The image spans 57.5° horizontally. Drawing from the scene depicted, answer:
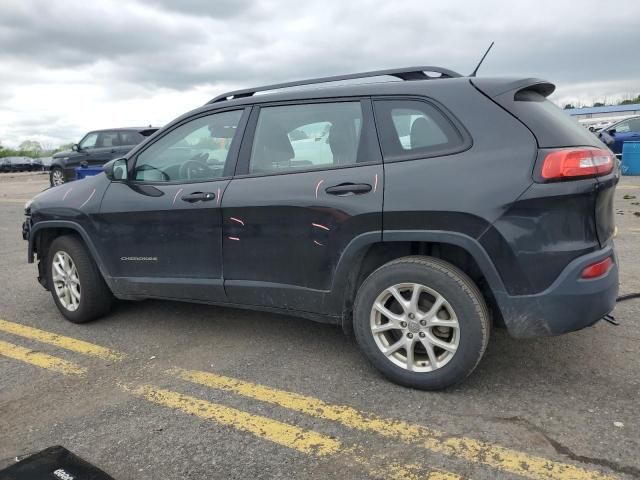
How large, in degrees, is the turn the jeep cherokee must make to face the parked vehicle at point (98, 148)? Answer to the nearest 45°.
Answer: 0° — it already faces it

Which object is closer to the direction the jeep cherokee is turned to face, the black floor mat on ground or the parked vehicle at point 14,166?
the parked vehicle

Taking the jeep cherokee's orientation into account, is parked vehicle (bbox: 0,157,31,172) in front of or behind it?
in front

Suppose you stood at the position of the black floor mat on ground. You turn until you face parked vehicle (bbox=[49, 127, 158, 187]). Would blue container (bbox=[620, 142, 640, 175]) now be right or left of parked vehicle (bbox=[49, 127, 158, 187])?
right

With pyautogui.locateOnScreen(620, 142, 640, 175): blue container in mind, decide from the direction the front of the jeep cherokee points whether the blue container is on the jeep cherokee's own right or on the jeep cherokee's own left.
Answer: on the jeep cherokee's own right

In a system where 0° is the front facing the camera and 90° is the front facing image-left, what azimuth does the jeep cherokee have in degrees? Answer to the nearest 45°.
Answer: approximately 135°

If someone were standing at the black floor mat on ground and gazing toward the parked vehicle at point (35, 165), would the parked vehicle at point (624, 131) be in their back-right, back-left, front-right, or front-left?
front-right

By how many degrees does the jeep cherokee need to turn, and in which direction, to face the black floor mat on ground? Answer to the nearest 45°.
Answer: approximately 90° to its left

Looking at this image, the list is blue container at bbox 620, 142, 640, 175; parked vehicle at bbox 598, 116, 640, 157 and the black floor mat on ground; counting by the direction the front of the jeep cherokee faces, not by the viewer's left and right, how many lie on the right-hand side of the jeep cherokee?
2

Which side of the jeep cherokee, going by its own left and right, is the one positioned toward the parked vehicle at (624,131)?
right
